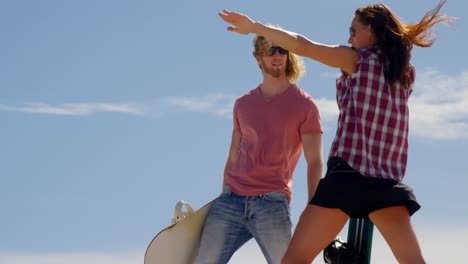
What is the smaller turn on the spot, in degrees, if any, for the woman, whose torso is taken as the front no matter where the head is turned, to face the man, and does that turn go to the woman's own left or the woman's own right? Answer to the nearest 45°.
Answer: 0° — they already face them
